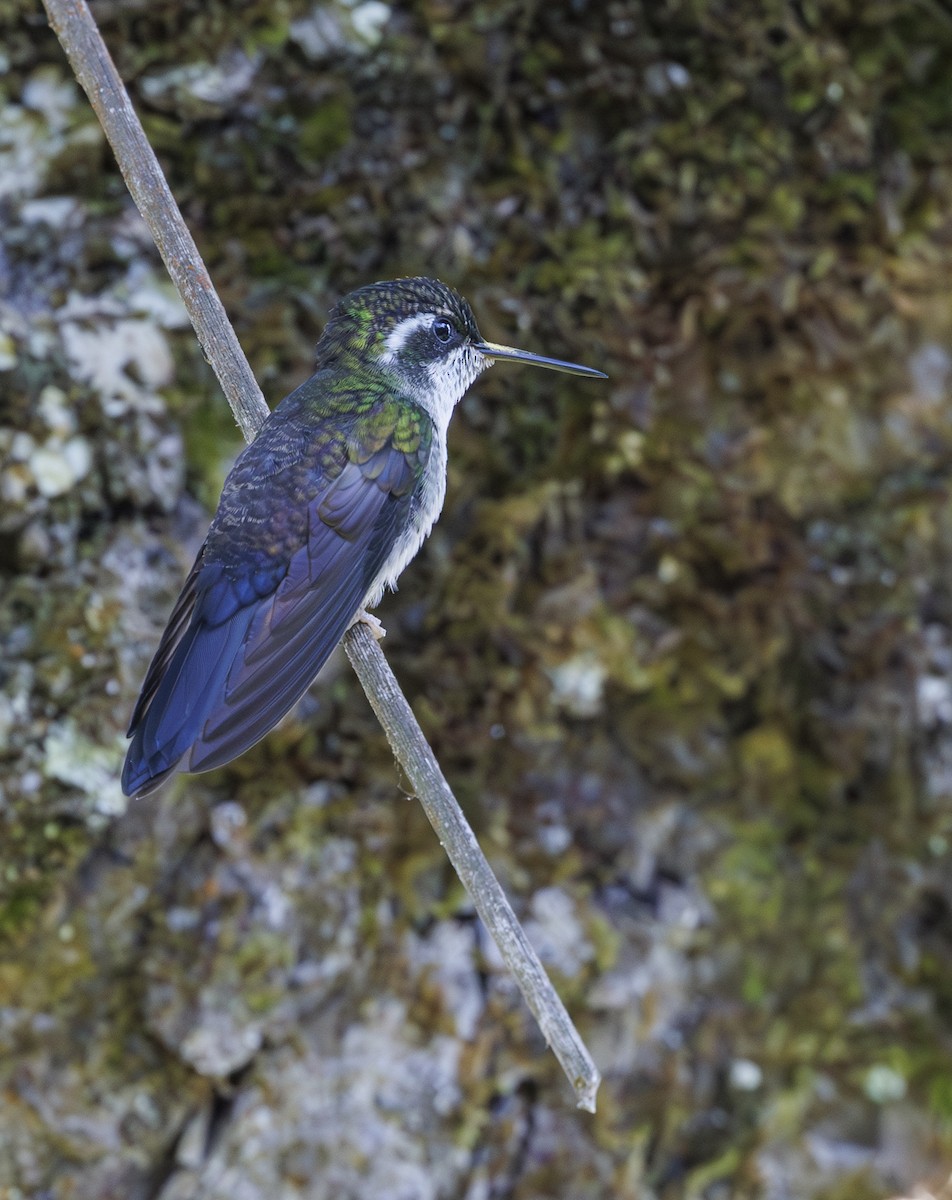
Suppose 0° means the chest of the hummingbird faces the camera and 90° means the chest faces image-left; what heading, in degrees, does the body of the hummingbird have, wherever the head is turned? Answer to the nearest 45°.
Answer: approximately 225°
